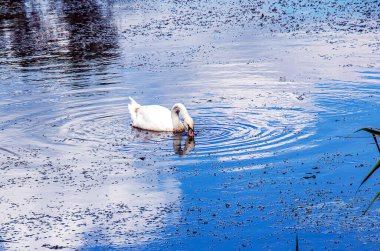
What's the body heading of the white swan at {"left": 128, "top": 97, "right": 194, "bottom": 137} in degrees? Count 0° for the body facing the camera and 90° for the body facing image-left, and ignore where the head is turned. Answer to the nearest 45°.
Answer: approximately 270°
